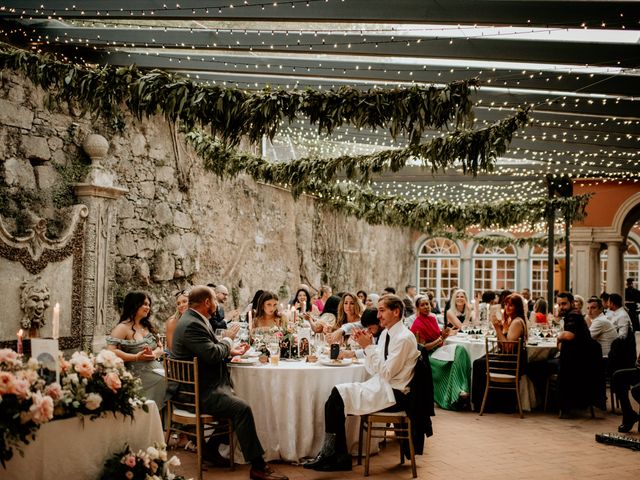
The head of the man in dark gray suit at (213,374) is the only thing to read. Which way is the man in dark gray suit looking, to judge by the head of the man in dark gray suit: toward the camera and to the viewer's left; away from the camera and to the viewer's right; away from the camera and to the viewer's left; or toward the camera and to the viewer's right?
away from the camera and to the viewer's right

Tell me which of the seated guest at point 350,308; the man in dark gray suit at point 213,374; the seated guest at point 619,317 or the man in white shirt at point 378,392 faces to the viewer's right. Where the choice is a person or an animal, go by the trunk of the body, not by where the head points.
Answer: the man in dark gray suit

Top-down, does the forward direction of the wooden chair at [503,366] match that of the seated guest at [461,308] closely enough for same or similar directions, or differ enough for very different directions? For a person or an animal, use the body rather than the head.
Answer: very different directions

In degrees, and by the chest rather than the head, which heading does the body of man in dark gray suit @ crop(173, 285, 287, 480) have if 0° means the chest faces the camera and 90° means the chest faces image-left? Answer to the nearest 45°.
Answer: approximately 270°

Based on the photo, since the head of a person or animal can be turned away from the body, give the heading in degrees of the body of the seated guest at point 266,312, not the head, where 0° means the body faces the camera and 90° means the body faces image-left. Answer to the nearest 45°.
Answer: approximately 315°

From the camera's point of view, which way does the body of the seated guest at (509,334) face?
to the viewer's left

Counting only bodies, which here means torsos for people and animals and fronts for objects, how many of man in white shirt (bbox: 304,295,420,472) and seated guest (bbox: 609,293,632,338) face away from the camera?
0

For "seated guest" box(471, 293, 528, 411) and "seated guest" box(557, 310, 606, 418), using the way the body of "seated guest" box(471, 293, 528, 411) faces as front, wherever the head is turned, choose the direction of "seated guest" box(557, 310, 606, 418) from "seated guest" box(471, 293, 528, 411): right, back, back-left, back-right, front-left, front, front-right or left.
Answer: back

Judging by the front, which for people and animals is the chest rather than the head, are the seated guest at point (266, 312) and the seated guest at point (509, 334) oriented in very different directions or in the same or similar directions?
very different directions

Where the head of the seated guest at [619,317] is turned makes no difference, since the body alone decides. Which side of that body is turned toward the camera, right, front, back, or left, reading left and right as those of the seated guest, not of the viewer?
left

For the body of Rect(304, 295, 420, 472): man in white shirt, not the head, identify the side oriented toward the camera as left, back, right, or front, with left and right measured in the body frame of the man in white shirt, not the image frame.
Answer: left

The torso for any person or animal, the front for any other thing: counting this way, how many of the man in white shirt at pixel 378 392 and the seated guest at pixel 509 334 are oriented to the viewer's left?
2
